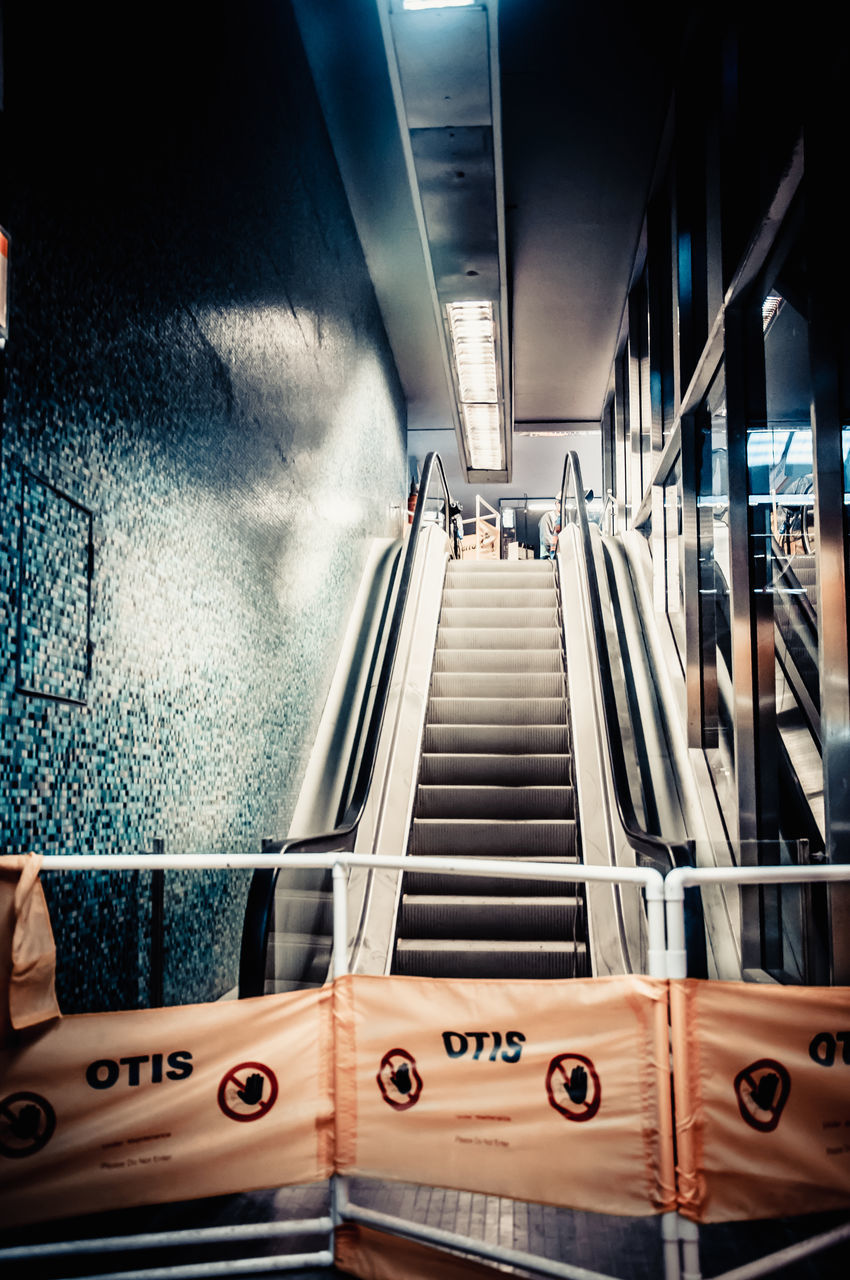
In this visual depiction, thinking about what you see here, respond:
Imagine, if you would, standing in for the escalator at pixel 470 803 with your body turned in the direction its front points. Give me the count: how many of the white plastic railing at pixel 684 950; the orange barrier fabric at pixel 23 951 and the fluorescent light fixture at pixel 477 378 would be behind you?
1

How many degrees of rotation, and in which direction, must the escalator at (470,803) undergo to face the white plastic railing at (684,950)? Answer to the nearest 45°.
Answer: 0° — it already faces it

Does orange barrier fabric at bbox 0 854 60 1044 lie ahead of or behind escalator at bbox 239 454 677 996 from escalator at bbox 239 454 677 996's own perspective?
ahead

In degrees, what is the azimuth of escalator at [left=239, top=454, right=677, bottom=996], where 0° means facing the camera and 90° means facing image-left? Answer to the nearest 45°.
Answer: approximately 0°

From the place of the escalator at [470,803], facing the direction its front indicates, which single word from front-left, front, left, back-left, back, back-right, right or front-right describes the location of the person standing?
back

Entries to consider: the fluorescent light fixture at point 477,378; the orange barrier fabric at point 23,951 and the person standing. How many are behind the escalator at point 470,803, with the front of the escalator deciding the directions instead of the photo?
2

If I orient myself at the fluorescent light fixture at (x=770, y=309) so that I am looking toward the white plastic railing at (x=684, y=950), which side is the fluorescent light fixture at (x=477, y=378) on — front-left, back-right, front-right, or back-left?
back-right
